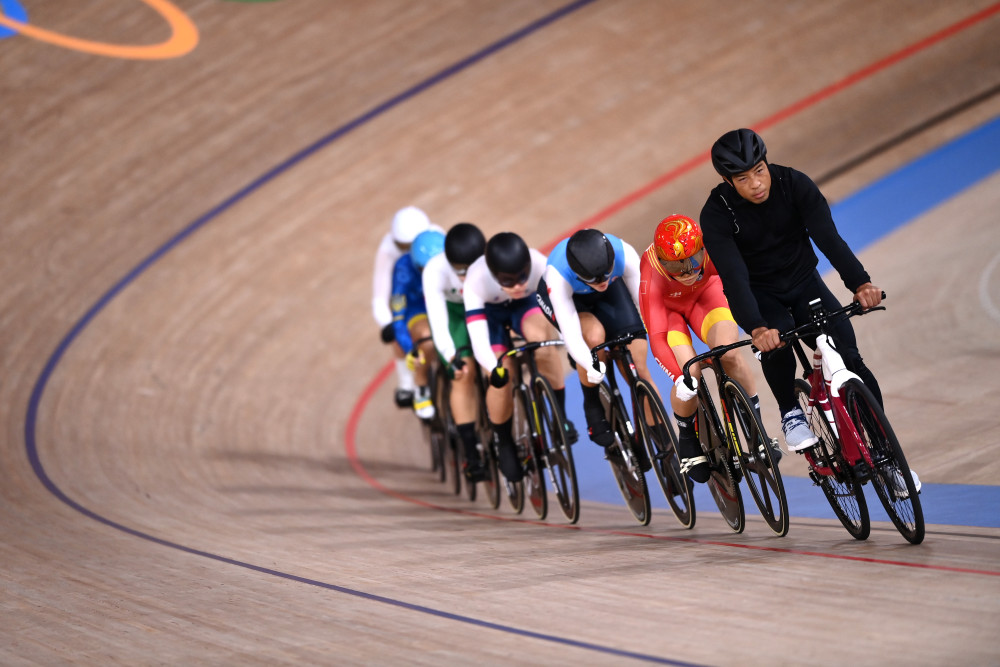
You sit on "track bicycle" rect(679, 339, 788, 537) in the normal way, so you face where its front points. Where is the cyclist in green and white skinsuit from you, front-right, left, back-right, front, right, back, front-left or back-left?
back

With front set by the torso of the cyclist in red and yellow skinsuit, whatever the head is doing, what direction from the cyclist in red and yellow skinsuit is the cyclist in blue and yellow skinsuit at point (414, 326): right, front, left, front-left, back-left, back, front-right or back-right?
back

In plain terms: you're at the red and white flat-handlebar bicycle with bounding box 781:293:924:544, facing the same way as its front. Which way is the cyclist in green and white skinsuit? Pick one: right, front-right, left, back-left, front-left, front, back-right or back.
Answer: back

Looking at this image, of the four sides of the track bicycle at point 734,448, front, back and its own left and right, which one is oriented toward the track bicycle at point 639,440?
back

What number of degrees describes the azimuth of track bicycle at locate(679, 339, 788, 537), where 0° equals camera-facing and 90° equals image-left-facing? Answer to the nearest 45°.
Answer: approximately 315°

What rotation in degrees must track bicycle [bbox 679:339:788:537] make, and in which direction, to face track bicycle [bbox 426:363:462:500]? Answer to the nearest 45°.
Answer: approximately 180°

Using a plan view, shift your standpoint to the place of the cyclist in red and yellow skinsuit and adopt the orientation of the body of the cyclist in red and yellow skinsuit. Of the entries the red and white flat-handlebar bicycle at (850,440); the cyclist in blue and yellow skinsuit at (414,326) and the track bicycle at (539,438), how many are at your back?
2

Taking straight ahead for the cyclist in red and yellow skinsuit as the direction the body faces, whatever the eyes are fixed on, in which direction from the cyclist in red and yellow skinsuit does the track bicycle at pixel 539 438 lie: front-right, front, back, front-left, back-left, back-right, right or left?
back

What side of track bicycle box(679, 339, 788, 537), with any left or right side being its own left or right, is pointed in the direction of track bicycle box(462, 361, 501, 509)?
back

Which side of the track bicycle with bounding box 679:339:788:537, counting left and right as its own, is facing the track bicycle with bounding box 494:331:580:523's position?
back

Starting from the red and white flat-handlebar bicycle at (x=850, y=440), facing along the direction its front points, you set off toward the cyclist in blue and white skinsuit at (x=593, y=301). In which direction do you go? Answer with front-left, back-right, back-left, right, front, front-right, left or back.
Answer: back
